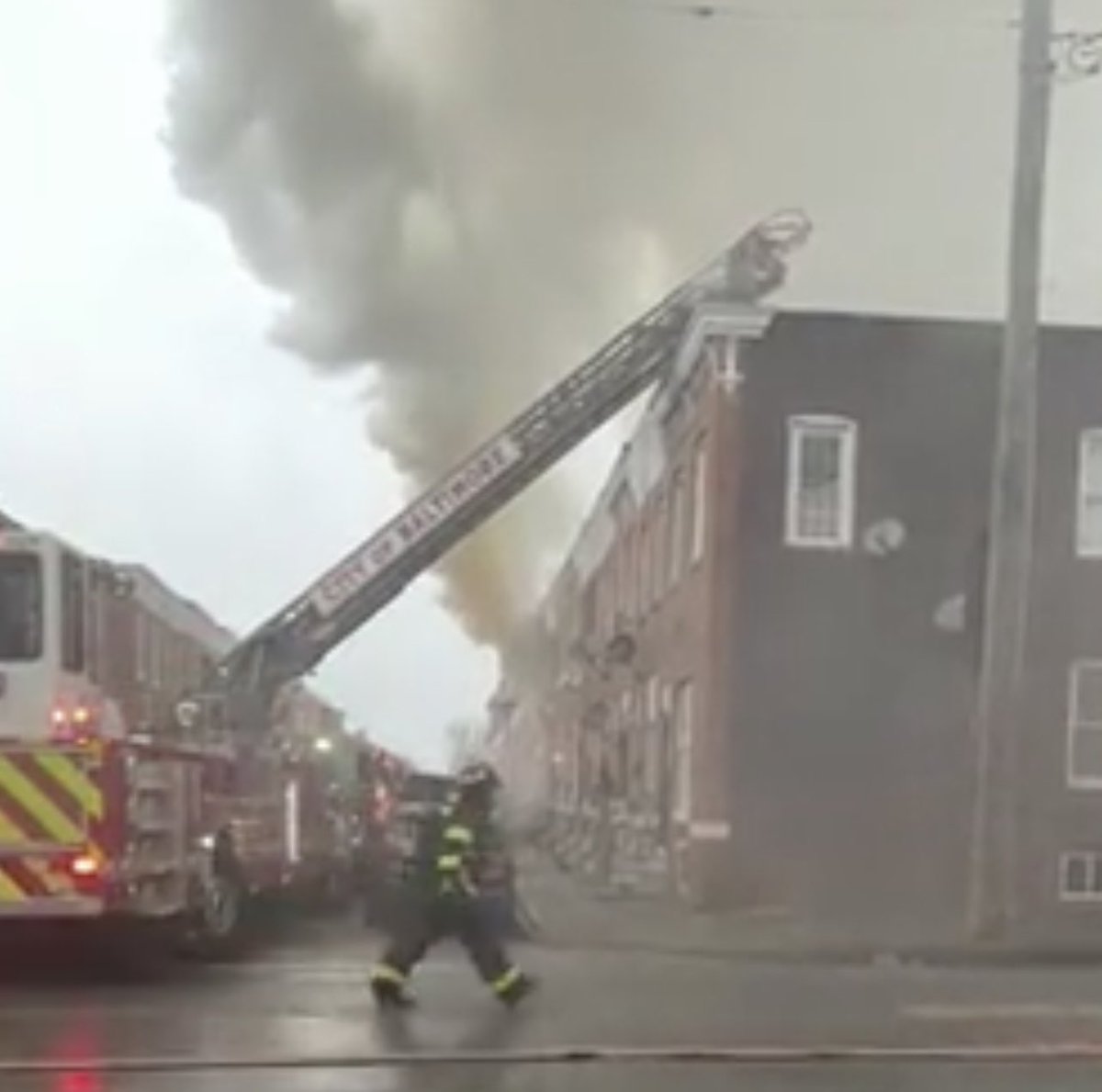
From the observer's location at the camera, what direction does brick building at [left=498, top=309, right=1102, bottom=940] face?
facing to the left of the viewer

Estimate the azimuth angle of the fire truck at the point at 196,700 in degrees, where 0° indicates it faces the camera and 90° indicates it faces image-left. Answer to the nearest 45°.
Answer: approximately 225°

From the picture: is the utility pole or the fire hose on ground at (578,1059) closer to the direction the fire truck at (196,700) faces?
the utility pole

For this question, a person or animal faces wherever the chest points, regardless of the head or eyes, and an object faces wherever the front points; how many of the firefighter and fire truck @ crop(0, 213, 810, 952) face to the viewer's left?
0

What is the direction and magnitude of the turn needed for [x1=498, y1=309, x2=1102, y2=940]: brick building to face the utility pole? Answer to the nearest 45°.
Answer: approximately 90° to its left

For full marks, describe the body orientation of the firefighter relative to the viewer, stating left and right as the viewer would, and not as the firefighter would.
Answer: facing to the right of the viewer

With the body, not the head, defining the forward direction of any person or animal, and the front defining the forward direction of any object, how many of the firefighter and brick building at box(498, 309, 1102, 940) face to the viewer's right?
1

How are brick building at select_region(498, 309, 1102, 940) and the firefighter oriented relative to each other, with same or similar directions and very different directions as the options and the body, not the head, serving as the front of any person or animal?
very different directions
